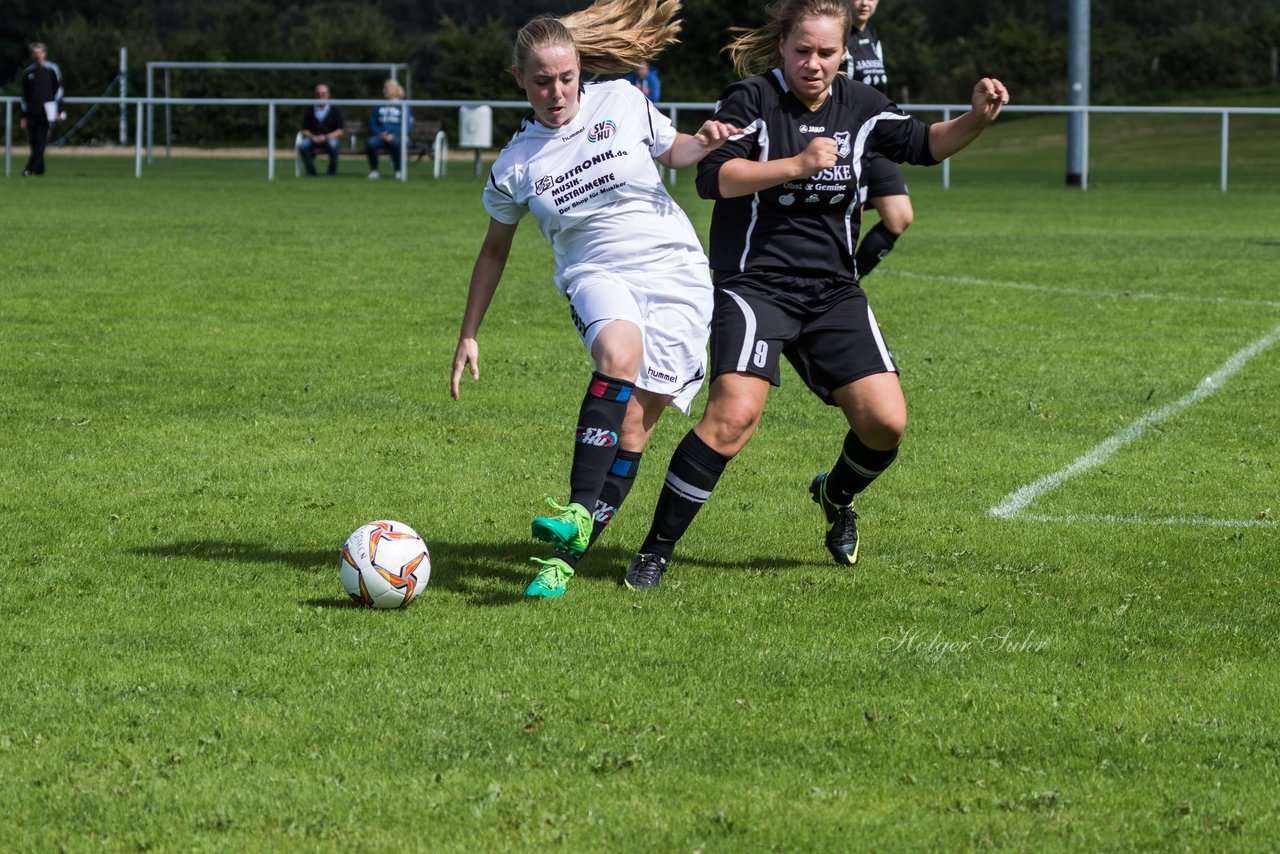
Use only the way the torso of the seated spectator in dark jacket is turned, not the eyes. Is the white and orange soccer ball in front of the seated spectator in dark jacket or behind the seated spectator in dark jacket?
in front

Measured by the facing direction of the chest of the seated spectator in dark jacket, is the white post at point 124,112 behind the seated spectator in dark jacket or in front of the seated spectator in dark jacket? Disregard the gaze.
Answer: behind

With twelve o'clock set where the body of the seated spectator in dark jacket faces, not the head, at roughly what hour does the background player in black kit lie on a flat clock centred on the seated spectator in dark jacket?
The background player in black kit is roughly at 12 o'clock from the seated spectator in dark jacket.

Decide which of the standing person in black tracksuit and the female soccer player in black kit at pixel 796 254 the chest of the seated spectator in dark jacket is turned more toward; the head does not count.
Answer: the female soccer player in black kit

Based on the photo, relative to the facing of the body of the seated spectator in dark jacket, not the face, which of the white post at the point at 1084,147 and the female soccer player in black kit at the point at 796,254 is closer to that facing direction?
the female soccer player in black kit

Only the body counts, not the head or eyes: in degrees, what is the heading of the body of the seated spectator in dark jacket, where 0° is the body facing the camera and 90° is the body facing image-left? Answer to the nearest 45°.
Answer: approximately 0°

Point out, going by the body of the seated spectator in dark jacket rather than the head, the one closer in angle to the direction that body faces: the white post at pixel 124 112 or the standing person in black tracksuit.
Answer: the standing person in black tracksuit

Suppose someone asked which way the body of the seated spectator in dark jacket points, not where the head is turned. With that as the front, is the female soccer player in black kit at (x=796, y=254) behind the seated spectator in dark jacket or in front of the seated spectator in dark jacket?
in front

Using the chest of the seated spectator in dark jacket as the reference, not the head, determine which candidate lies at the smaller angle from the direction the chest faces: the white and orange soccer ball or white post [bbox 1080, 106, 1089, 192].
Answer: the white and orange soccer ball
